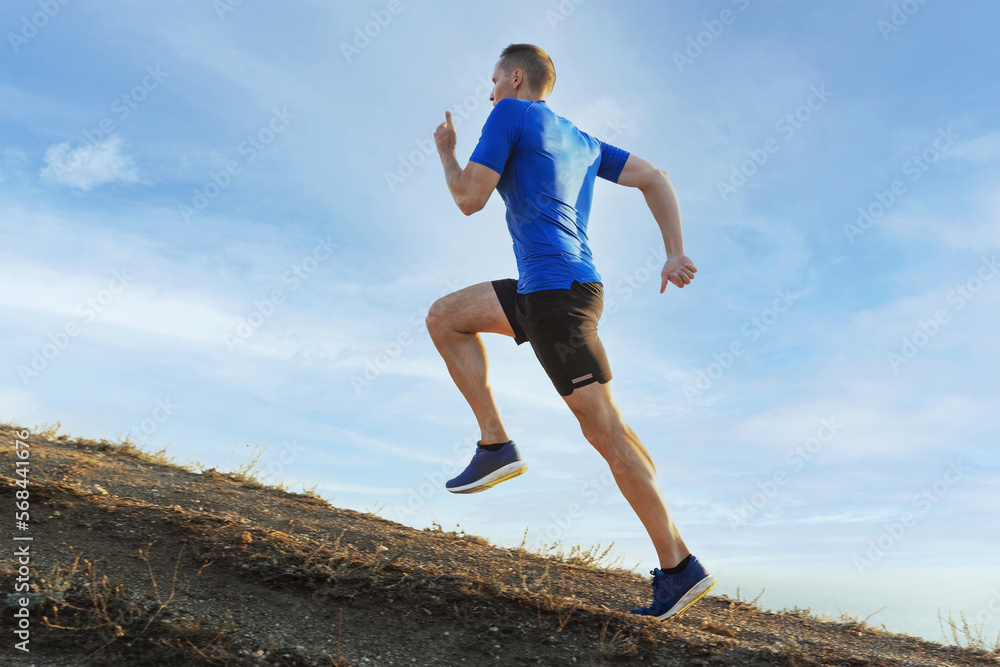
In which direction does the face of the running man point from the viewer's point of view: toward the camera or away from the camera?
away from the camera

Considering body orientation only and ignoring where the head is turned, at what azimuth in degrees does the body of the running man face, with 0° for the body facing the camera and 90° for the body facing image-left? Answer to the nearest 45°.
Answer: approximately 135°
